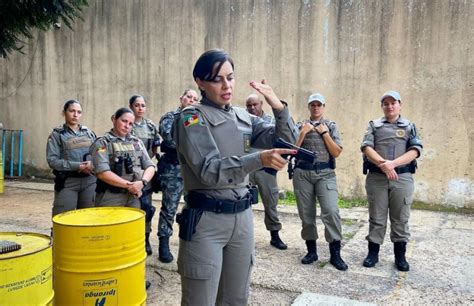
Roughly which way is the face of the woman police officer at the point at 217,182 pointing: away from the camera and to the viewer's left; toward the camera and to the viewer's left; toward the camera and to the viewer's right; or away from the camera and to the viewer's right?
toward the camera and to the viewer's right

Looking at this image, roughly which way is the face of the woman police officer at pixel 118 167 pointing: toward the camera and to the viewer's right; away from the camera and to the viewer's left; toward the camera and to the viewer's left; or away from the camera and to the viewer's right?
toward the camera and to the viewer's right

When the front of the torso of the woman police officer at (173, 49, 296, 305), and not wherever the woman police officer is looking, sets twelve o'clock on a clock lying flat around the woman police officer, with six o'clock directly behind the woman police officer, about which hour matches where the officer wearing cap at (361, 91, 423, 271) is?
The officer wearing cap is roughly at 9 o'clock from the woman police officer.

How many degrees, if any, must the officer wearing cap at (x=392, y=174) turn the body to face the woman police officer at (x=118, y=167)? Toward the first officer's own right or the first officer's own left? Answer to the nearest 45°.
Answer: approximately 45° to the first officer's own right

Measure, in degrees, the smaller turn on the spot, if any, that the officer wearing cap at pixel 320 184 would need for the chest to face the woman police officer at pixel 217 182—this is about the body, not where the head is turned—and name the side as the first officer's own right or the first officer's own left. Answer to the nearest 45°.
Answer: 0° — they already face them

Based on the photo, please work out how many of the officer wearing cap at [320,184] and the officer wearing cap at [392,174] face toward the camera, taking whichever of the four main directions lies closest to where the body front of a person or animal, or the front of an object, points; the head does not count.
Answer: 2

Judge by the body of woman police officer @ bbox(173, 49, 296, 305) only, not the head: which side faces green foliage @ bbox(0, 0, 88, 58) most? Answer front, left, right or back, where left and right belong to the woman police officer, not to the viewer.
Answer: back

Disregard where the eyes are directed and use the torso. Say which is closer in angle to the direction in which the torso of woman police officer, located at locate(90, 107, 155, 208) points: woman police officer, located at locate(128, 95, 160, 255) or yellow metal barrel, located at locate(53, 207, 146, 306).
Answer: the yellow metal barrel

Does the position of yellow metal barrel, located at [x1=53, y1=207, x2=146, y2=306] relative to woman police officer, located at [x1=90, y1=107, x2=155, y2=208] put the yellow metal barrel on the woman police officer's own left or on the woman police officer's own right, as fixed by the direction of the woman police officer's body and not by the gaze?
on the woman police officer's own right
